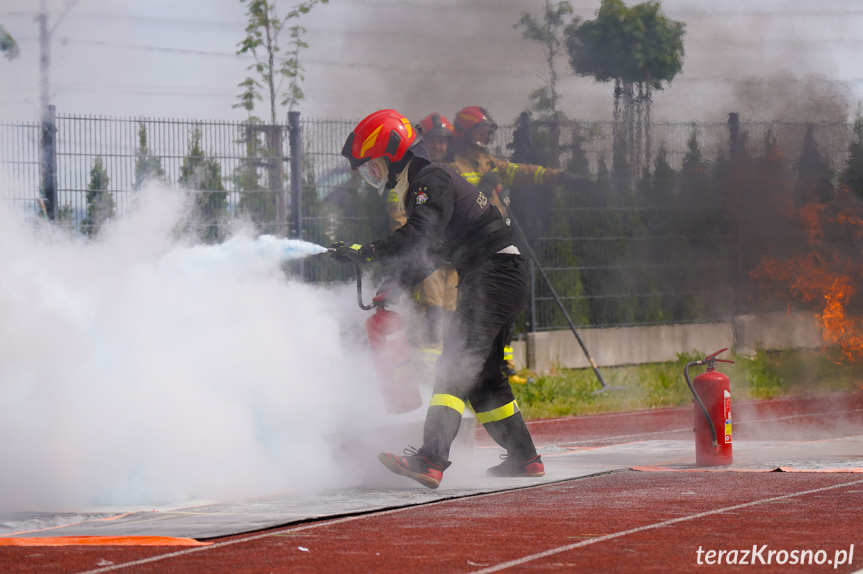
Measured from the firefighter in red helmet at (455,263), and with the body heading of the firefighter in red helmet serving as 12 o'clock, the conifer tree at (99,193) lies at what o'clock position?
The conifer tree is roughly at 2 o'clock from the firefighter in red helmet.

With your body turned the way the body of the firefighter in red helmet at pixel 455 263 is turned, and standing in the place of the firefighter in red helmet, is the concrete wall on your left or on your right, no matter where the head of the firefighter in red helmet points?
on your right

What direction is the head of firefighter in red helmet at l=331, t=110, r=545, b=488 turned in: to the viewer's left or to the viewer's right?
to the viewer's left

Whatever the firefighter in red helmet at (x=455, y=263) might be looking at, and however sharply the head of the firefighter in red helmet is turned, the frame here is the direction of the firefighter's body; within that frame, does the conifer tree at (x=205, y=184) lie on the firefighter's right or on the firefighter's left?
on the firefighter's right

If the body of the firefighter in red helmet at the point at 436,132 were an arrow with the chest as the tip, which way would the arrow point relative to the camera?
toward the camera

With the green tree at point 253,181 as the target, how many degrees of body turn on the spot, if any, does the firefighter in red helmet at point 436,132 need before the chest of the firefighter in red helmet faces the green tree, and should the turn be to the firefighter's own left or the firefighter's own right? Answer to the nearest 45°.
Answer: approximately 135° to the firefighter's own right

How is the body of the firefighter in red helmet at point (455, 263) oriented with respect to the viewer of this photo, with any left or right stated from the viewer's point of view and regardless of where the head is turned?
facing to the left of the viewer

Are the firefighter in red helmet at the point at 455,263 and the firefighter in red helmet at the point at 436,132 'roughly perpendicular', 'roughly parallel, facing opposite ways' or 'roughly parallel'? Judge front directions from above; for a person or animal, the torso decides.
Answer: roughly perpendicular

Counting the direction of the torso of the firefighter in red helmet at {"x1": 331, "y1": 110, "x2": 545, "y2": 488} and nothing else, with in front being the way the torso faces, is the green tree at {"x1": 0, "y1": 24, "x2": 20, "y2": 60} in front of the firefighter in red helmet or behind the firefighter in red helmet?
in front
